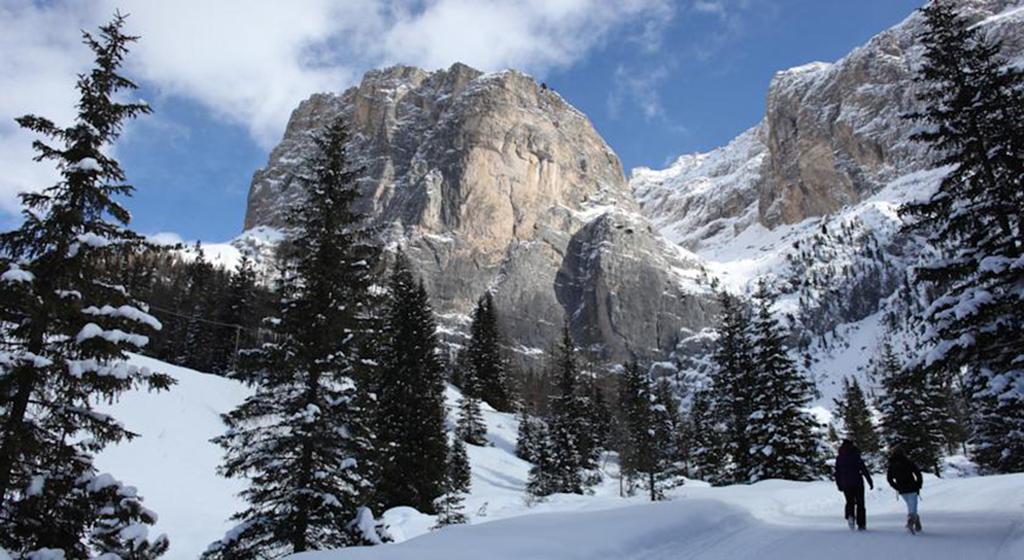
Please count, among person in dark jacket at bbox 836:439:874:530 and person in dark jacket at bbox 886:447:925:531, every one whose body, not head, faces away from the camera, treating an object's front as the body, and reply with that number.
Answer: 2

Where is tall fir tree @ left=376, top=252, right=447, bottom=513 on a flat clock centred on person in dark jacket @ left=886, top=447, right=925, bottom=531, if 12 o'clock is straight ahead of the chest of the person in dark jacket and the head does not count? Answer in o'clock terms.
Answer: The tall fir tree is roughly at 10 o'clock from the person in dark jacket.

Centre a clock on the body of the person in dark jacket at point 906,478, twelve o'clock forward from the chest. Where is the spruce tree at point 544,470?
The spruce tree is roughly at 11 o'clock from the person in dark jacket.

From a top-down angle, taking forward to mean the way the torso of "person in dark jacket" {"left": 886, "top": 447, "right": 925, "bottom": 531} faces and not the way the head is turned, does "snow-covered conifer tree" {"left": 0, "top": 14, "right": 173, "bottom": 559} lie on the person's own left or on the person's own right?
on the person's own left

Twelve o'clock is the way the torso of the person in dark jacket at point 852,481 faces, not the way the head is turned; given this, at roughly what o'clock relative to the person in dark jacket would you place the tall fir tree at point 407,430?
The tall fir tree is roughly at 10 o'clock from the person in dark jacket.

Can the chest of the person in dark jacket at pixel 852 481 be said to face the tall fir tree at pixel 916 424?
yes

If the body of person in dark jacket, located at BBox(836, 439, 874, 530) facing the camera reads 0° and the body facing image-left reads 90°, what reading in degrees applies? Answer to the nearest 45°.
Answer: approximately 180°

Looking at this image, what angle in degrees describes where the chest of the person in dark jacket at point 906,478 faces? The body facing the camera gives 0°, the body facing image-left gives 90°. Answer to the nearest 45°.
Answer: approximately 180°
